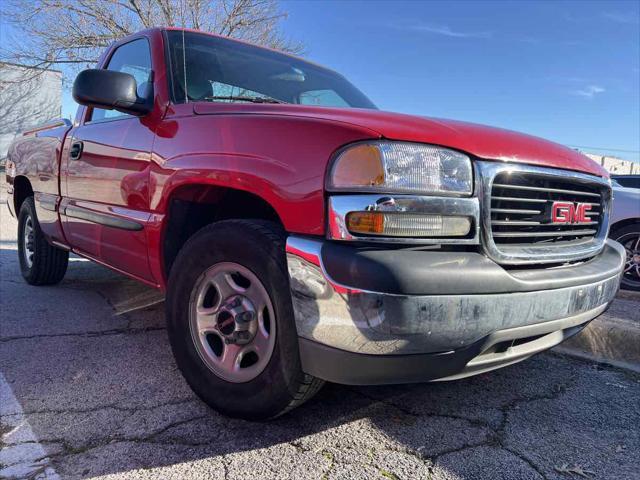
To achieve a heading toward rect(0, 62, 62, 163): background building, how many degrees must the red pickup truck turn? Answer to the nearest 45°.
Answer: approximately 180°

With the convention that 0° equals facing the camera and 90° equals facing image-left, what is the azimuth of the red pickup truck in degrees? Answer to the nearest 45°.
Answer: approximately 315°

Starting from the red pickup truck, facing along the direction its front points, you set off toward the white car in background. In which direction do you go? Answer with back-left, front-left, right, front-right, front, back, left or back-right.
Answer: left
